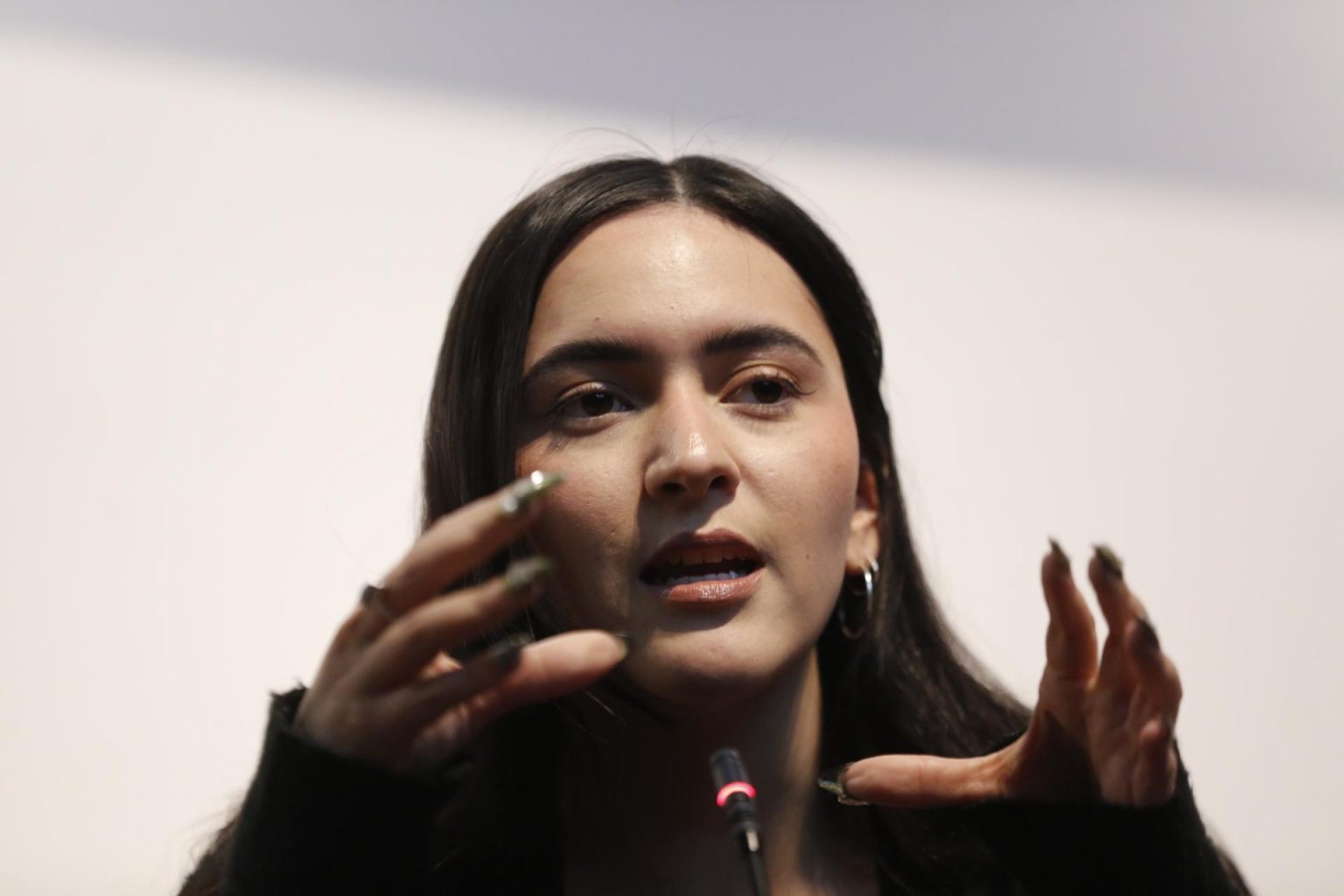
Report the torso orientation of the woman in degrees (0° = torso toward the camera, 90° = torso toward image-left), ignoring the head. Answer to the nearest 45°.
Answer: approximately 0°
